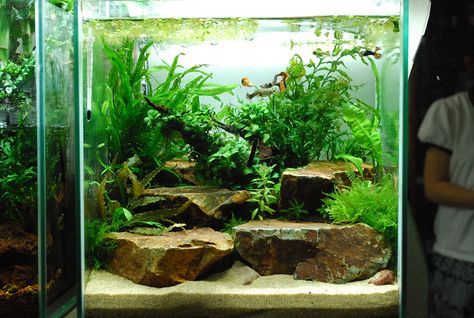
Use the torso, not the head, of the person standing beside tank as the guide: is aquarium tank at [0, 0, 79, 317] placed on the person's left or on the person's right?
on the person's right
